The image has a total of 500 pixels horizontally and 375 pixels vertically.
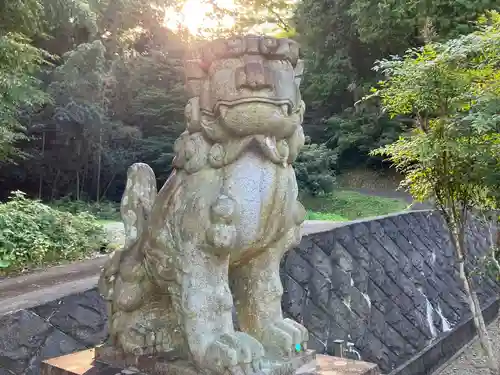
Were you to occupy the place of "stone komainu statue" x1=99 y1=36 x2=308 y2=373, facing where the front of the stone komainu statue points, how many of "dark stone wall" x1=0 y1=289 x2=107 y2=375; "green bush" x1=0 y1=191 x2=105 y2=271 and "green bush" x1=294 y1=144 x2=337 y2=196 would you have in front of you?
0

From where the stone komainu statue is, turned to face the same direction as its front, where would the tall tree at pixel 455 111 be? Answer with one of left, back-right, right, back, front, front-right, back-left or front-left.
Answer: left

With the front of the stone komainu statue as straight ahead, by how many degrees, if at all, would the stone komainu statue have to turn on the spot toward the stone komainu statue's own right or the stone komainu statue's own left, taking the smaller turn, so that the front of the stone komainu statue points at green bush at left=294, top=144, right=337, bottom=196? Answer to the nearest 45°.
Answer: approximately 135° to the stone komainu statue's own left

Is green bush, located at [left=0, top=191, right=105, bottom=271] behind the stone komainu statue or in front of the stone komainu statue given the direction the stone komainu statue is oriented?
behind

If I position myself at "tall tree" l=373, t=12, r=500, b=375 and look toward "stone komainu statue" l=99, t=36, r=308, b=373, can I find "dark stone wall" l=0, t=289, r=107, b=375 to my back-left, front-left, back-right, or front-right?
front-right

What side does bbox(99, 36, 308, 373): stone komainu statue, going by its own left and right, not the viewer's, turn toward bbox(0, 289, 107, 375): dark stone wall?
back
